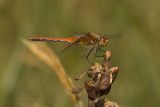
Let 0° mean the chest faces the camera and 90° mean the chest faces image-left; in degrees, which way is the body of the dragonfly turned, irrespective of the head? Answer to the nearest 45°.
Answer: approximately 270°
